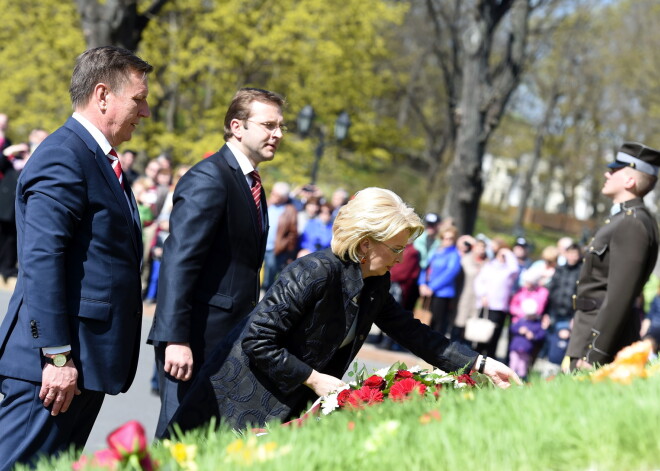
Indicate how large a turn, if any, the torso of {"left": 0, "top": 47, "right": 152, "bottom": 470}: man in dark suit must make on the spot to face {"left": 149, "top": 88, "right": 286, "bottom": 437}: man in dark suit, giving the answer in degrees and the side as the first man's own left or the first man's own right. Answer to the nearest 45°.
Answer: approximately 45° to the first man's own left

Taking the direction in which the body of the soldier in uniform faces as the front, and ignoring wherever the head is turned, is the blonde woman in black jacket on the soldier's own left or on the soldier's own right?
on the soldier's own left

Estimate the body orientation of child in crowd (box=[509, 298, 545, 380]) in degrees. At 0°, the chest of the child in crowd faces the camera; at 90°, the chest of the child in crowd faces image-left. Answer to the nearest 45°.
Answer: approximately 0°

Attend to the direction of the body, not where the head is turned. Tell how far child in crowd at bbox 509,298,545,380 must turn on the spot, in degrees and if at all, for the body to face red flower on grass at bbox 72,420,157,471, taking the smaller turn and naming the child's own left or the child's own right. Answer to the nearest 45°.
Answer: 0° — they already face it

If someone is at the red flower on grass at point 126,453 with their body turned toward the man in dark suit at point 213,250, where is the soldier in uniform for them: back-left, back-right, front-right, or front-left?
front-right

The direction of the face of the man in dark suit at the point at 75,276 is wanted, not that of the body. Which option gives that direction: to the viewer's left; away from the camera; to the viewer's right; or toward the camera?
to the viewer's right

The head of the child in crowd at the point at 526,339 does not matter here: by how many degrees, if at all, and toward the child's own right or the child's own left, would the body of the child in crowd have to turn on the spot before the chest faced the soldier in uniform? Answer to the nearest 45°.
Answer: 0° — they already face them

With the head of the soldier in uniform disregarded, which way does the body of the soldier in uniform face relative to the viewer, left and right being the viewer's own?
facing to the left of the viewer

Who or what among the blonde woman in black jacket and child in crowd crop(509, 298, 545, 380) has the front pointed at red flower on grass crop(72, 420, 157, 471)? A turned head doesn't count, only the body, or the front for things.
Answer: the child in crowd

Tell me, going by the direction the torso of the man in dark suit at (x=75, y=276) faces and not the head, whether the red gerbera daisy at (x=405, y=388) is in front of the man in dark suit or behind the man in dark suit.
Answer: in front

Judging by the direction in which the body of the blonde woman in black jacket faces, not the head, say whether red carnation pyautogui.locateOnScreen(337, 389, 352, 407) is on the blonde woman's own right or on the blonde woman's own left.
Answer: on the blonde woman's own right

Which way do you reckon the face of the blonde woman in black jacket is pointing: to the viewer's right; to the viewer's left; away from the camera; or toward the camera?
to the viewer's right

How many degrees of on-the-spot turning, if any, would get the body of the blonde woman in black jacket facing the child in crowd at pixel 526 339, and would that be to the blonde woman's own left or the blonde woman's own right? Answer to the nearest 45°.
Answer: approximately 90° to the blonde woman's own left

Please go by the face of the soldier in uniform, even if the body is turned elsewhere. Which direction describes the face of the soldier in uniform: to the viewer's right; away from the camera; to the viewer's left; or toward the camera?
to the viewer's left

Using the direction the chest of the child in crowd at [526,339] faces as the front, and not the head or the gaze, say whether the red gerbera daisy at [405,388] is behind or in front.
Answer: in front
